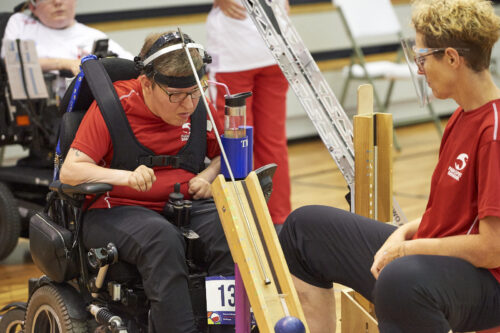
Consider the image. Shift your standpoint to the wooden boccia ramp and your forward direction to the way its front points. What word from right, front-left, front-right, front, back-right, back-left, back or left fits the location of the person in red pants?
back-left

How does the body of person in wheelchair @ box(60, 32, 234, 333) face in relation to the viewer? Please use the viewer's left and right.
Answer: facing the viewer and to the right of the viewer

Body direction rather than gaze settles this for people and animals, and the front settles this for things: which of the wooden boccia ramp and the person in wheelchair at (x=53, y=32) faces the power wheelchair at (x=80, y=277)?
the person in wheelchair

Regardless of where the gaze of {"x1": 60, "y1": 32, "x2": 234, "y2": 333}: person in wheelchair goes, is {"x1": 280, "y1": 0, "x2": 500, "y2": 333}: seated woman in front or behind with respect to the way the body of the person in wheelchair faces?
in front

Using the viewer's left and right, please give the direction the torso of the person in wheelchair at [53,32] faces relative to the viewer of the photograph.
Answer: facing the viewer

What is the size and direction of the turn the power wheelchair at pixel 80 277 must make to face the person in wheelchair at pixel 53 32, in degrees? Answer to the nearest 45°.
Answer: approximately 135° to its left

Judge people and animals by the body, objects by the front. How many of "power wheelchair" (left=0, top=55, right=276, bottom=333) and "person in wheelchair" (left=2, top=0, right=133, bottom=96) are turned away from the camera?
0

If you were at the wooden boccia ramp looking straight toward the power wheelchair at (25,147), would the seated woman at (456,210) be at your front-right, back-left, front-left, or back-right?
back-right

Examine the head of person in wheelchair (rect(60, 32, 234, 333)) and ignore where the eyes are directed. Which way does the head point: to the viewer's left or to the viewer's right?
to the viewer's right

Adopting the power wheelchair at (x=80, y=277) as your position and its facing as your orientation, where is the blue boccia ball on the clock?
The blue boccia ball is roughly at 12 o'clock from the power wheelchair.

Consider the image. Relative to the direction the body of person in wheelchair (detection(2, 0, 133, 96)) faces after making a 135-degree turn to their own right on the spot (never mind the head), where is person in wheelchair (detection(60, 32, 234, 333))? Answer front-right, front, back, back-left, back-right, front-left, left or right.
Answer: back-left

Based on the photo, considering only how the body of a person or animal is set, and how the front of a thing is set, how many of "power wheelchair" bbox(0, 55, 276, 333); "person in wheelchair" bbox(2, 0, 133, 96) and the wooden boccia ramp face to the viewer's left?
0

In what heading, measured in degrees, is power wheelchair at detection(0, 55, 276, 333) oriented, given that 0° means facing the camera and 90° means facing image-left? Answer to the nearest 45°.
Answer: approximately 315°

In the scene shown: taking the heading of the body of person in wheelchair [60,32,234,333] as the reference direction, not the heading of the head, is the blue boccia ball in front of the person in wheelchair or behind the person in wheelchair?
in front

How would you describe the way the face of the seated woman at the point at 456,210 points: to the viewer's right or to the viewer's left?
to the viewer's left
